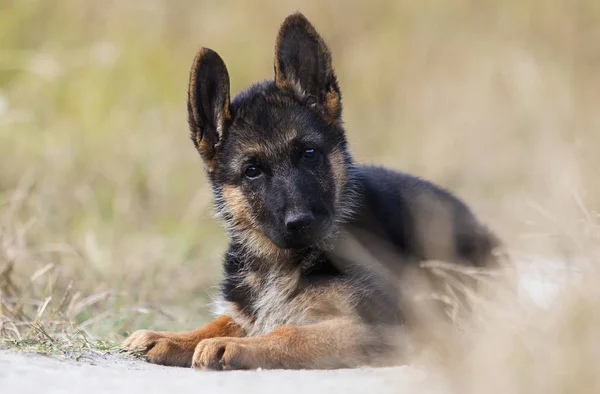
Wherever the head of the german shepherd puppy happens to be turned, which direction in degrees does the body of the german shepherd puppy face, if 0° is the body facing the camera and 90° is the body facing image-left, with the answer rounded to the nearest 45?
approximately 45°
